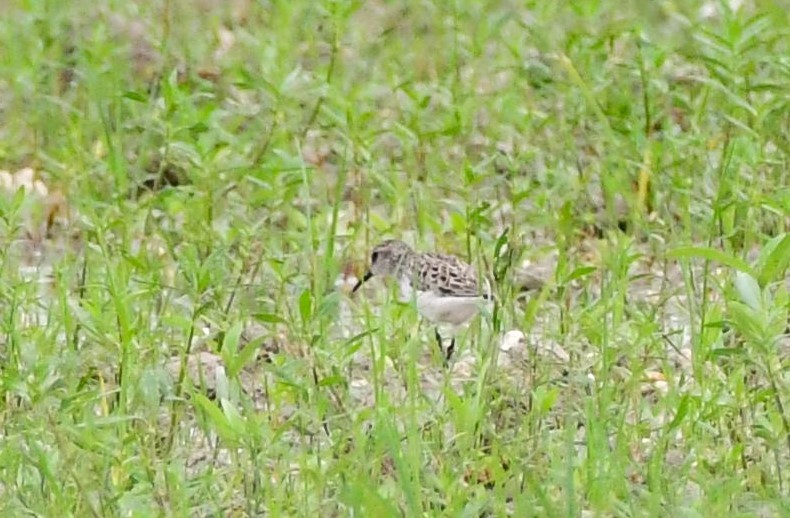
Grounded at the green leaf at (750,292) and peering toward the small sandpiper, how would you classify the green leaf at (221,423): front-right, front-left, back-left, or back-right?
front-left

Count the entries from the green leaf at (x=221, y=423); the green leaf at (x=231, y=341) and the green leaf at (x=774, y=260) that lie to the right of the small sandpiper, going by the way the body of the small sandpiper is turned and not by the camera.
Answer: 0

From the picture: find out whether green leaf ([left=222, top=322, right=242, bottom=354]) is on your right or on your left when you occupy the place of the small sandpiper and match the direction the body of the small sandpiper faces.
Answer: on your left

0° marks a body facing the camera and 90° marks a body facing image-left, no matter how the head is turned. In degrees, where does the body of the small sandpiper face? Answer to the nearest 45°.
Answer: approximately 90°

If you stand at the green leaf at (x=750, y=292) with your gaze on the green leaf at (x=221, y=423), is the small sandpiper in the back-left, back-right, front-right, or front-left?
front-right
